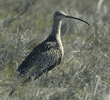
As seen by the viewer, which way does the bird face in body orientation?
to the viewer's right
